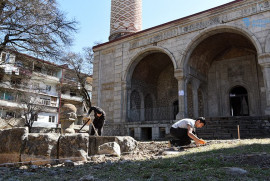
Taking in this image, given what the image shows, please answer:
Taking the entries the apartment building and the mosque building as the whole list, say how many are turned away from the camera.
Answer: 0

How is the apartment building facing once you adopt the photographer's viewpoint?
facing the viewer and to the right of the viewer

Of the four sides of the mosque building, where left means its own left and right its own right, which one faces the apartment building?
right

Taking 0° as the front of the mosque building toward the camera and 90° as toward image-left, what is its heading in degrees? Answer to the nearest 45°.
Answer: approximately 45°

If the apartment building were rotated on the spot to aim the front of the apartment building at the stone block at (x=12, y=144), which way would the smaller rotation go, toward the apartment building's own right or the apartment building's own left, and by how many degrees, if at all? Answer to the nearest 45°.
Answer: approximately 45° to the apartment building's own right

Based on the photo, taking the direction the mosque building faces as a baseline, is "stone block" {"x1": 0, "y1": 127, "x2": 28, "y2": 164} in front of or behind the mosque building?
in front

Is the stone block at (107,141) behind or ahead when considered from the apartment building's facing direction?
ahead
